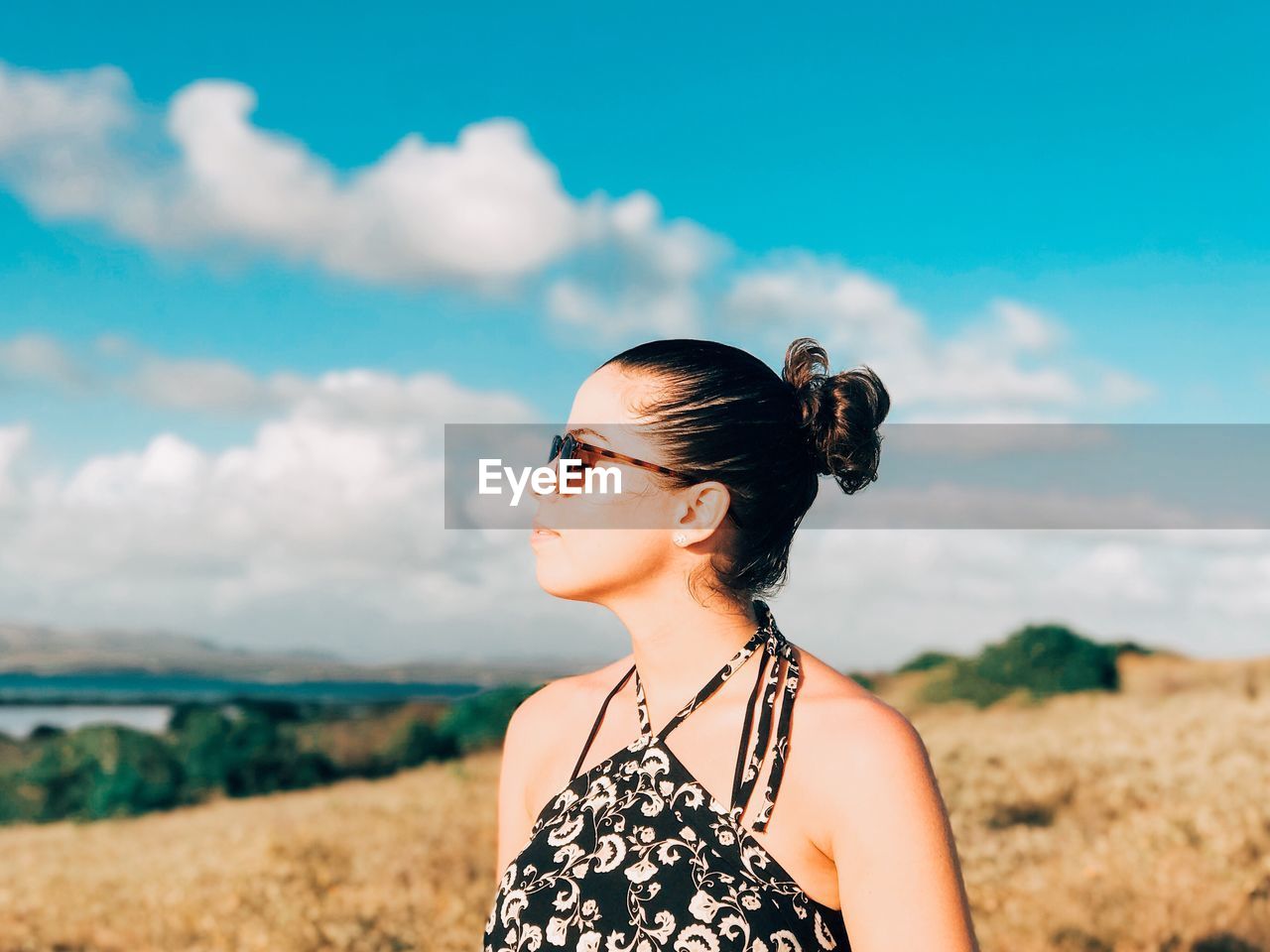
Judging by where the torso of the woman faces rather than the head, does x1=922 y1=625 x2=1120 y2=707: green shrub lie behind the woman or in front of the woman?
behind

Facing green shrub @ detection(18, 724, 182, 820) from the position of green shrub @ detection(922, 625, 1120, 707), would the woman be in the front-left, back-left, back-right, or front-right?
front-left

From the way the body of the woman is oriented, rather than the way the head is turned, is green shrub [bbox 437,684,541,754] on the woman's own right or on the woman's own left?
on the woman's own right

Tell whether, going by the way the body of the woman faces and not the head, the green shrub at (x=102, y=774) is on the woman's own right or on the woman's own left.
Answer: on the woman's own right

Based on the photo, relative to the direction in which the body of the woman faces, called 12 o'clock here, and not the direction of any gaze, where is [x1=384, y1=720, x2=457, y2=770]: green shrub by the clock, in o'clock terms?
The green shrub is roughly at 4 o'clock from the woman.

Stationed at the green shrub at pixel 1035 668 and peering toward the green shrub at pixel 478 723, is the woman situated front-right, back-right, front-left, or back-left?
front-left

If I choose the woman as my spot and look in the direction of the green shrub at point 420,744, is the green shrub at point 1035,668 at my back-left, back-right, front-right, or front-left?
front-right

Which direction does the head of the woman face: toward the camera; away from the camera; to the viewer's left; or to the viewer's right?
to the viewer's left

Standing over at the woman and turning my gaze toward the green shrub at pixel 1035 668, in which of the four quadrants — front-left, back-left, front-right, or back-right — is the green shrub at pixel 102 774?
front-left

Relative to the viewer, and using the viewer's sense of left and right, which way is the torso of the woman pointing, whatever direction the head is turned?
facing the viewer and to the left of the viewer
